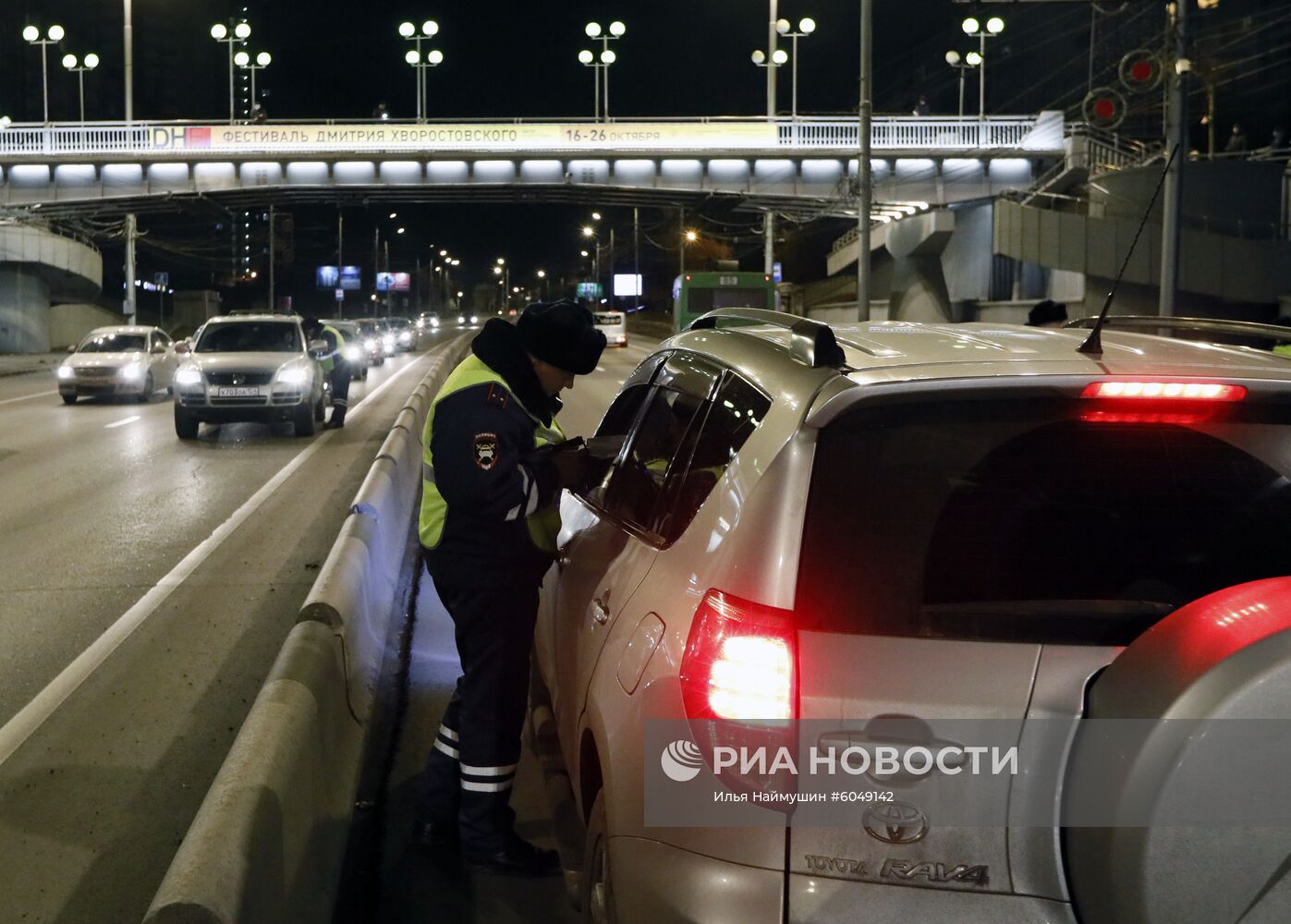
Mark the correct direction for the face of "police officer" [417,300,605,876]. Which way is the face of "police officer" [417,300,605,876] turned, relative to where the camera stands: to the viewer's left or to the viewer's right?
to the viewer's right

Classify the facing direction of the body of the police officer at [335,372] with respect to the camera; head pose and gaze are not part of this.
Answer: to the viewer's left

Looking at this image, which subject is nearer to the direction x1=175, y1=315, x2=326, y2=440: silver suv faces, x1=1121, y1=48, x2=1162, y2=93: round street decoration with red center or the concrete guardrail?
the concrete guardrail

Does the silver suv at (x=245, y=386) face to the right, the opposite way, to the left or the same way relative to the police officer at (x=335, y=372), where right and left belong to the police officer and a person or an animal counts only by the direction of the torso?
to the left

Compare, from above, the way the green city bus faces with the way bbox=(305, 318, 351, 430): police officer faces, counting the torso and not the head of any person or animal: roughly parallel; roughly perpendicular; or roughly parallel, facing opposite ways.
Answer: roughly perpendicular

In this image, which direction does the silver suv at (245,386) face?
toward the camera

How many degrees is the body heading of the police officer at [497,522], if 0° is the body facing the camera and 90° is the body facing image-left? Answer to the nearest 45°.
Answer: approximately 270°

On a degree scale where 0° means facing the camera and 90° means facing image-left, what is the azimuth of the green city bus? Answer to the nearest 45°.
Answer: approximately 180°

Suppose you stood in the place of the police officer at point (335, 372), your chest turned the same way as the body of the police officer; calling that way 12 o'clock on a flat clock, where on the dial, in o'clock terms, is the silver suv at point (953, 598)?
The silver suv is roughly at 9 o'clock from the police officer.
